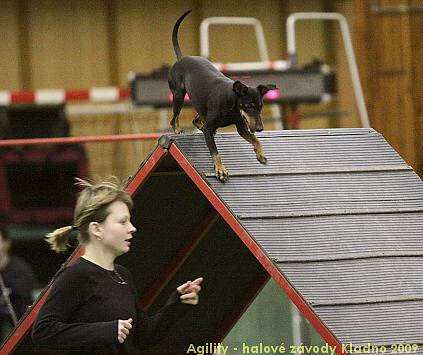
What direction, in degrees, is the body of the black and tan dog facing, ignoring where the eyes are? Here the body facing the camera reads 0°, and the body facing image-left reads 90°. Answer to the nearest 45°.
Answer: approximately 315°

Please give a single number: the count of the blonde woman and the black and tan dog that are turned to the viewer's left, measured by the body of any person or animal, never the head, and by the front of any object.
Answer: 0

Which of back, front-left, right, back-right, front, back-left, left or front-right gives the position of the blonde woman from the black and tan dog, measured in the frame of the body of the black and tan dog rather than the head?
right

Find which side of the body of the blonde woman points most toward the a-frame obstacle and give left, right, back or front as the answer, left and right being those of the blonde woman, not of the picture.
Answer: left

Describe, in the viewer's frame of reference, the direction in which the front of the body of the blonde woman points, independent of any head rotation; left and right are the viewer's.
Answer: facing the viewer and to the right of the viewer

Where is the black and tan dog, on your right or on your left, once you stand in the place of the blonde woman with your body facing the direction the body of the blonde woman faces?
on your left
